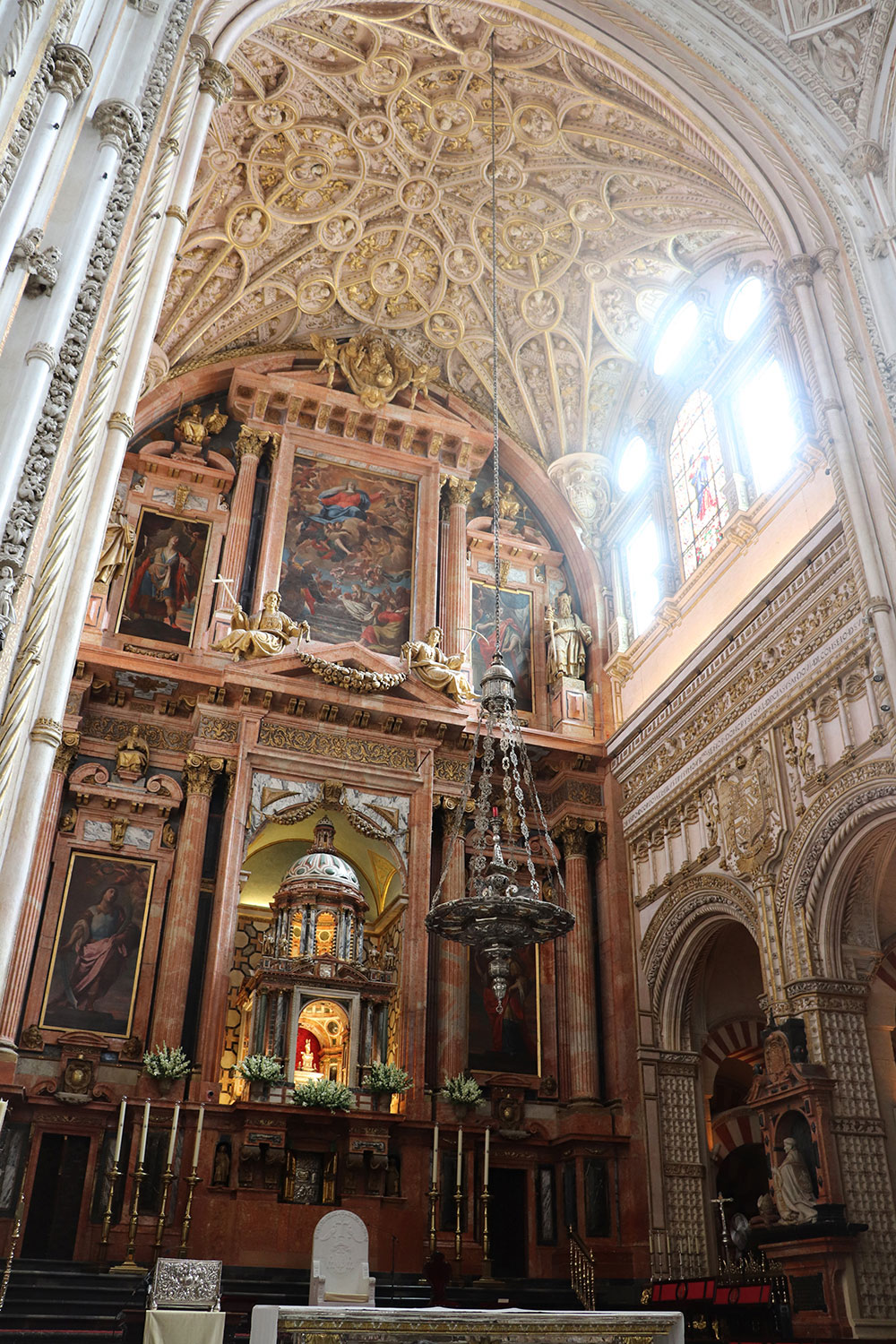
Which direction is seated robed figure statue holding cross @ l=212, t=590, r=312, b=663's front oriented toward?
toward the camera

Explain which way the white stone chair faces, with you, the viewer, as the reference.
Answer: facing the viewer

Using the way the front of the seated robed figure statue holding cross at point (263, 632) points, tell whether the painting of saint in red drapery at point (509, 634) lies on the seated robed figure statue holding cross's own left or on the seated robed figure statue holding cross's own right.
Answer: on the seated robed figure statue holding cross's own left

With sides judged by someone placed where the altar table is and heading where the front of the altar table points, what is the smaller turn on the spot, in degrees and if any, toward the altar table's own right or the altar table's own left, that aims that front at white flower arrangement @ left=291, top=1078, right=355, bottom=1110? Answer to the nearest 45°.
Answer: approximately 180°

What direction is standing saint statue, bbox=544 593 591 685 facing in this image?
toward the camera

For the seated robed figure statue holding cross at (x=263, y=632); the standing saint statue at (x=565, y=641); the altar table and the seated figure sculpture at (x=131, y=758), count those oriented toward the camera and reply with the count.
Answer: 4

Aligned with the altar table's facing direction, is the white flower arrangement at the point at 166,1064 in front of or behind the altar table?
behind

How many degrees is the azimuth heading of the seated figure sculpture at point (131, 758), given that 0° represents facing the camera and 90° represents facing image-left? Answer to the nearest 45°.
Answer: approximately 0°

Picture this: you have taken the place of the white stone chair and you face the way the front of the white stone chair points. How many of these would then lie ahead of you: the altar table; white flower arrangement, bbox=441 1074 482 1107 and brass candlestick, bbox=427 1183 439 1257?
1
